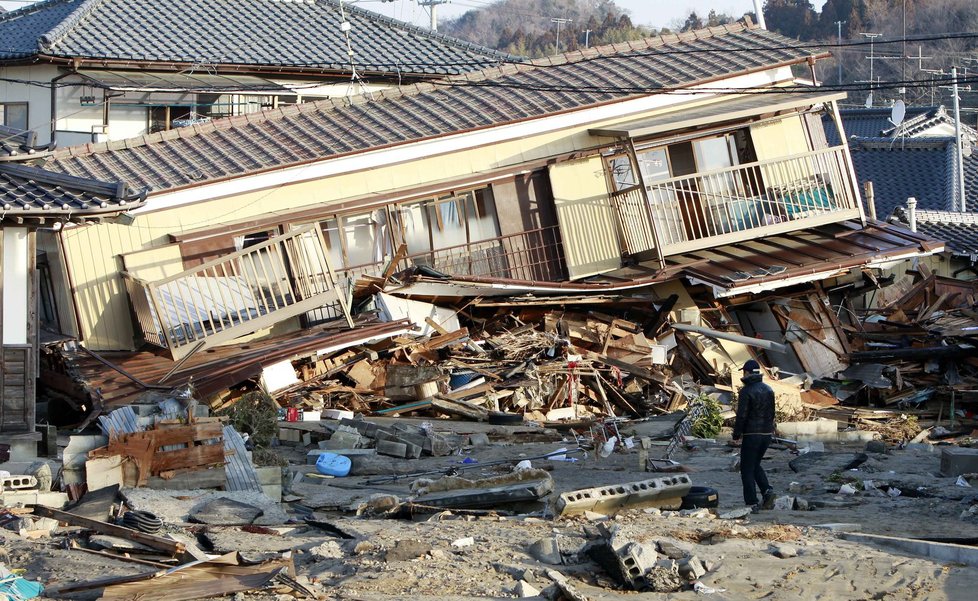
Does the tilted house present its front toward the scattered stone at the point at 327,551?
yes

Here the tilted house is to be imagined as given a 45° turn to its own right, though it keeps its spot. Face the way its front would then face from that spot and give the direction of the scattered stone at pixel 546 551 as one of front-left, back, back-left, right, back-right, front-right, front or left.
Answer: front-left

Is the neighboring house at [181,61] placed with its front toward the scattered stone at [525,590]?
yes

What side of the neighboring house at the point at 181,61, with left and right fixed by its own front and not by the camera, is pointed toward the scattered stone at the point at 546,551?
front

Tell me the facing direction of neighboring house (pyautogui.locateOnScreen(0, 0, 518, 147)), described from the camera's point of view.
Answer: facing the viewer

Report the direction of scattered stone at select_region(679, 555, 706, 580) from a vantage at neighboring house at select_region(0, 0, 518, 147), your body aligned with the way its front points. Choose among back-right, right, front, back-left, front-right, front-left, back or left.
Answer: front

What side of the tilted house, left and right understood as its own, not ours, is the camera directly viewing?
front

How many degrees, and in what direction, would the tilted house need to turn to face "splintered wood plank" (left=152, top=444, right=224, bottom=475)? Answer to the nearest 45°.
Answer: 0° — it already faces it

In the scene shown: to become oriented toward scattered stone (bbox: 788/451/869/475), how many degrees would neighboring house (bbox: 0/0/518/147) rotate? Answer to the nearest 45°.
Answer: approximately 45° to its left

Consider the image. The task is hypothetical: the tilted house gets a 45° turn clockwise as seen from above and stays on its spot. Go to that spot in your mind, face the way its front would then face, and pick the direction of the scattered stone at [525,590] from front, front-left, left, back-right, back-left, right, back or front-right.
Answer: front-left

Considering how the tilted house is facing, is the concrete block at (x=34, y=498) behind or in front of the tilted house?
in front

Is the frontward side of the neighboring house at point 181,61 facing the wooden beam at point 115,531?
yes

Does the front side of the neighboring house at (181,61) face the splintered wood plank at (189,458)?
yes

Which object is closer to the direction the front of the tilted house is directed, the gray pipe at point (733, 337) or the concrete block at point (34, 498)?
the concrete block

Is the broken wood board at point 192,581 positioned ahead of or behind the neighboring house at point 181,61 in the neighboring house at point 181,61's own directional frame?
ahead

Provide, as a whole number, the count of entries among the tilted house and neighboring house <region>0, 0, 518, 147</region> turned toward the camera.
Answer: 2
